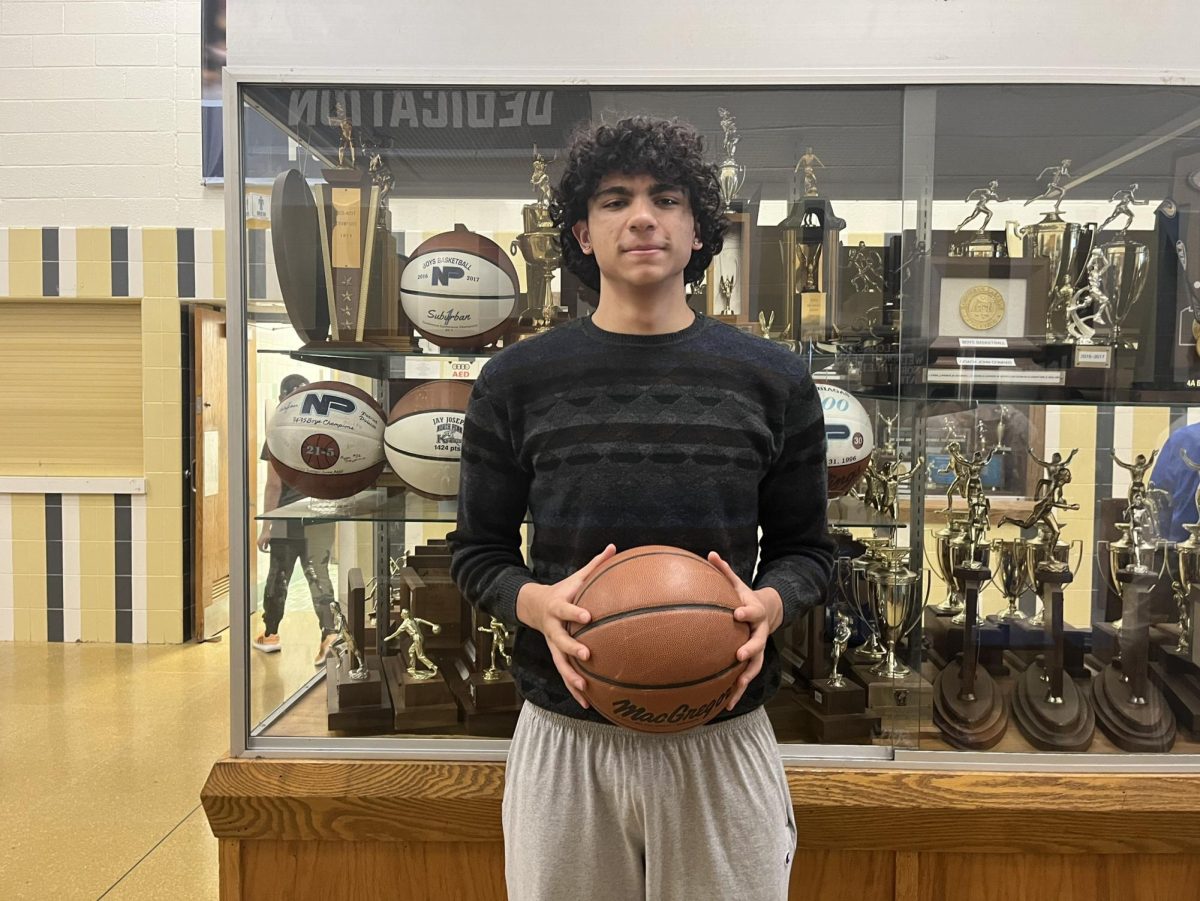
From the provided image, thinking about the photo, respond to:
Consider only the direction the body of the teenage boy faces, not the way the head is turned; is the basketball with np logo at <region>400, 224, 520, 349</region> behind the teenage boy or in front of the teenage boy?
behind

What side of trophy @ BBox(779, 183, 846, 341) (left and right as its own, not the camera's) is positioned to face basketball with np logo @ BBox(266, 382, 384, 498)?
right

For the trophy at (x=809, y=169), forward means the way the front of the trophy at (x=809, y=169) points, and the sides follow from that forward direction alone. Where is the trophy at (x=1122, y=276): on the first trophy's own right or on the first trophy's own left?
on the first trophy's own left

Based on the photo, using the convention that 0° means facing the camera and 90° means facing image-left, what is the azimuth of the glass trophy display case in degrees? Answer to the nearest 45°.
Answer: approximately 0°

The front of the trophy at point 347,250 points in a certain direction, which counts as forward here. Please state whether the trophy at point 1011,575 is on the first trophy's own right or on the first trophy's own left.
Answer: on the first trophy's own left

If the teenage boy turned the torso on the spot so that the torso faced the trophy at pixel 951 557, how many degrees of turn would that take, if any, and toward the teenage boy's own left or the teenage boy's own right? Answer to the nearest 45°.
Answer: approximately 135° to the teenage boy's own left

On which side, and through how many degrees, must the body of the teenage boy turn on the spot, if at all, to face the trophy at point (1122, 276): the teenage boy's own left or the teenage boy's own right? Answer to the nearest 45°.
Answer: approximately 135° to the teenage boy's own left

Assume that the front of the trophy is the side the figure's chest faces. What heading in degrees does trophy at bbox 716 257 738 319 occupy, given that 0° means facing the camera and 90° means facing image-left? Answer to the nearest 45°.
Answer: approximately 0°
